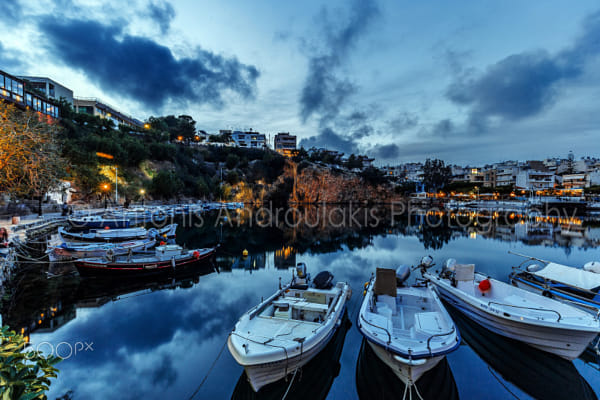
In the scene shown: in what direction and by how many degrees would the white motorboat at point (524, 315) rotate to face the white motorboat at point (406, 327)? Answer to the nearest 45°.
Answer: approximately 90° to its right

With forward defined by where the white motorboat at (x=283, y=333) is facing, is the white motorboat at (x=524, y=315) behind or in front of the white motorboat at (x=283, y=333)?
behind

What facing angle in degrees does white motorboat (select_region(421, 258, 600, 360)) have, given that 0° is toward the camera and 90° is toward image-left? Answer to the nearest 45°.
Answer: approximately 315°

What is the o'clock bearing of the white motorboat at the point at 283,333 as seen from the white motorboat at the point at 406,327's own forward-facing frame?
the white motorboat at the point at 283,333 is roughly at 2 o'clock from the white motorboat at the point at 406,327.

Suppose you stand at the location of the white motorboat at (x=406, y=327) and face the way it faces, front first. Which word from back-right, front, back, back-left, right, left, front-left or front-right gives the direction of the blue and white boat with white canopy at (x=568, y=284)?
back-left

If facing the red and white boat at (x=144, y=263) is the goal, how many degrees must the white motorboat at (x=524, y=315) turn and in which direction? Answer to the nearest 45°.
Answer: approximately 135° to its right

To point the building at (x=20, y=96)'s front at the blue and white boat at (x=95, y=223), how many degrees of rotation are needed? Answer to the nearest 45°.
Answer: approximately 45° to its right
